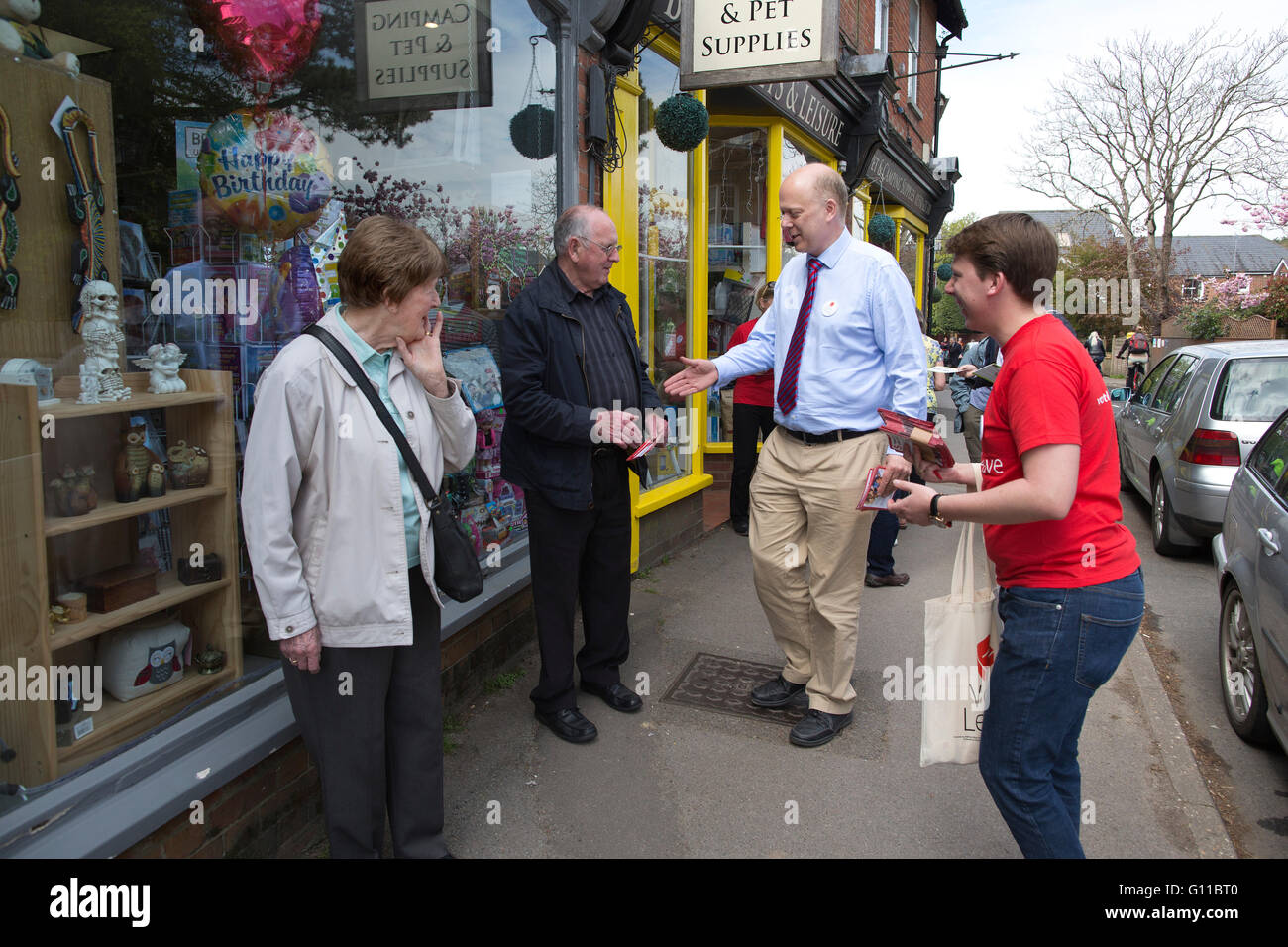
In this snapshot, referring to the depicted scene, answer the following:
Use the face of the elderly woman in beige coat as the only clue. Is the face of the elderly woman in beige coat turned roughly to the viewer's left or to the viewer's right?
to the viewer's right

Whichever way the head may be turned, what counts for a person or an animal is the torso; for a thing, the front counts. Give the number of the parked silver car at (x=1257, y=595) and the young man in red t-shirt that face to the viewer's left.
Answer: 1

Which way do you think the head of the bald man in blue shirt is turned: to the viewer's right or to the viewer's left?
to the viewer's left

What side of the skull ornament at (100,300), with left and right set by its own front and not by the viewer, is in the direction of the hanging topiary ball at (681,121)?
left

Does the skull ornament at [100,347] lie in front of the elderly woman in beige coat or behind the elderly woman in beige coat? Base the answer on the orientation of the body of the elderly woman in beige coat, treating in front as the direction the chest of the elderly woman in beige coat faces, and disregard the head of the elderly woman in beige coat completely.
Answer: behind

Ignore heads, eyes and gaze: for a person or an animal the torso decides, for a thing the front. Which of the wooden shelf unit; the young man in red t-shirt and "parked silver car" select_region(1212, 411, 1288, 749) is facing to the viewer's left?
the young man in red t-shirt
